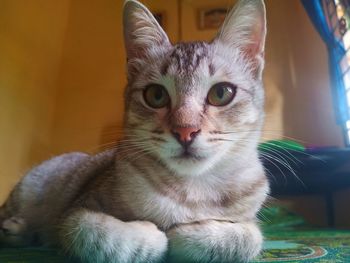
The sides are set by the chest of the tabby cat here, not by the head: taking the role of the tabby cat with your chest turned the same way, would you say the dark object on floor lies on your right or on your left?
on your left

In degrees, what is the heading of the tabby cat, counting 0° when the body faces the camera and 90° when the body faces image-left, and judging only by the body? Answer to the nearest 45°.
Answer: approximately 315°

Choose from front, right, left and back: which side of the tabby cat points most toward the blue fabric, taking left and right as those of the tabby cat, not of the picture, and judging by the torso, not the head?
left
